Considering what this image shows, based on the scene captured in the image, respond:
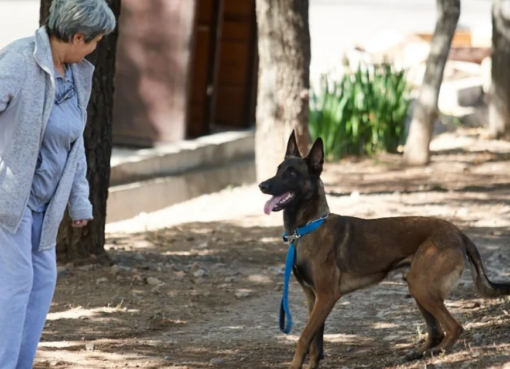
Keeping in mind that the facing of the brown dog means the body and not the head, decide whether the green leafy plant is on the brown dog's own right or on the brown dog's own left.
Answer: on the brown dog's own right

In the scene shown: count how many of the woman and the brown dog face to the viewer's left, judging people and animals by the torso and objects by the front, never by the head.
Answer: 1

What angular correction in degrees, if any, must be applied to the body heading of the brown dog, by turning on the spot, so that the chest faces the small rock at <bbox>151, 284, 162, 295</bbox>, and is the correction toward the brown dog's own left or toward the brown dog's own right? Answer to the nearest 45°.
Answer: approximately 45° to the brown dog's own right

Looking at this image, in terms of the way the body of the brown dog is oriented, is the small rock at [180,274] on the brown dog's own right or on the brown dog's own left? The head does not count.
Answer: on the brown dog's own right

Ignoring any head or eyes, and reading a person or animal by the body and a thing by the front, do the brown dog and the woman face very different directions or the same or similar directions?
very different directions

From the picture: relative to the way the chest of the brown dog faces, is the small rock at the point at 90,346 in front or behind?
in front

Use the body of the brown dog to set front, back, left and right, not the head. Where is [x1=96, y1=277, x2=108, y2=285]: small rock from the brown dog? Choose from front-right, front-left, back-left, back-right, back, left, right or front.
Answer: front-right

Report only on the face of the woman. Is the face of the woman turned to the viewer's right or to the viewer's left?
to the viewer's right

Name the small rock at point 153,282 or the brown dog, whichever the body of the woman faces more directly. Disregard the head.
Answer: the brown dog

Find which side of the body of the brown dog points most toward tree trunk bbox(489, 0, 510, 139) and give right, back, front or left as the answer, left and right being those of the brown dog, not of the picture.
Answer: right

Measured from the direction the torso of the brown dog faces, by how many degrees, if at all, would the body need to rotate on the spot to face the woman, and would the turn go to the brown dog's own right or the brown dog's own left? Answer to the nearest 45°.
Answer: approximately 45° to the brown dog's own left

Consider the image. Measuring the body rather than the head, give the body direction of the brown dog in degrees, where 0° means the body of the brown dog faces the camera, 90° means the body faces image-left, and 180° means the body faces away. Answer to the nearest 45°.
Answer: approximately 90°

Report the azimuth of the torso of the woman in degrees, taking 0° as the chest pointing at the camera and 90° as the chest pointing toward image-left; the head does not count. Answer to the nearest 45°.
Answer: approximately 315°
